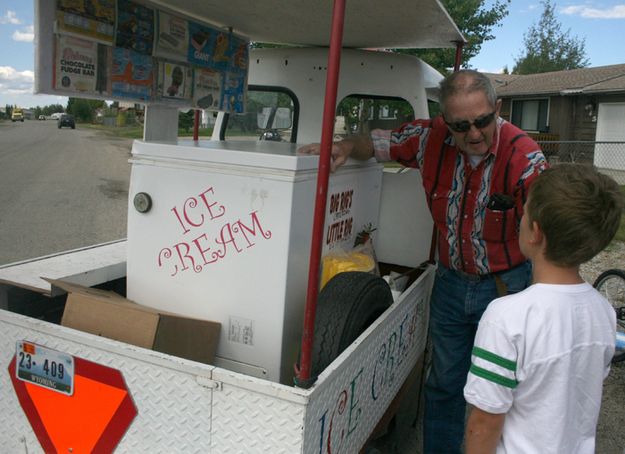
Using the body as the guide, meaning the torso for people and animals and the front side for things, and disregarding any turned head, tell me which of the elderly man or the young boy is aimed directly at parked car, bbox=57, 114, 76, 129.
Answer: the young boy

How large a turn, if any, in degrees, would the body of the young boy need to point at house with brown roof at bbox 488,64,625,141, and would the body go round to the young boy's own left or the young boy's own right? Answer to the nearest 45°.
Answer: approximately 45° to the young boy's own right

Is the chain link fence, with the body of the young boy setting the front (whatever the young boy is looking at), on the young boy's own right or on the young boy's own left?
on the young boy's own right

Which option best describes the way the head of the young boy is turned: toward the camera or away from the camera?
away from the camera

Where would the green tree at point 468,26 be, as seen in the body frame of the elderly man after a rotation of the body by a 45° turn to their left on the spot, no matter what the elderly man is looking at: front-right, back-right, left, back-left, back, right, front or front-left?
back-left

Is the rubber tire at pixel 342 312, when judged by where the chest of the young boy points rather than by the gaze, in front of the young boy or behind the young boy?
in front

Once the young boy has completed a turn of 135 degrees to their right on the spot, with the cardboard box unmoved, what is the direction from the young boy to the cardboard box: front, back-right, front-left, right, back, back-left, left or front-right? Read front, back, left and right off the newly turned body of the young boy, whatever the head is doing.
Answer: back

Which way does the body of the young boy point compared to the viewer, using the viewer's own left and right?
facing away from the viewer and to the left of the viewer

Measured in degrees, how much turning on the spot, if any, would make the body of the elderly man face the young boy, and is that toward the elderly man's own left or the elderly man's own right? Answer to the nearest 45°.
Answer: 0° — they already face them

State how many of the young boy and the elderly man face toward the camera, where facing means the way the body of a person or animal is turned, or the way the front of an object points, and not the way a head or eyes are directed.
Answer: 1

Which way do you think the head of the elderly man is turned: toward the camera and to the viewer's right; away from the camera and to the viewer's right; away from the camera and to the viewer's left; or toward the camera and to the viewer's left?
toward the camera and to the viewer's right

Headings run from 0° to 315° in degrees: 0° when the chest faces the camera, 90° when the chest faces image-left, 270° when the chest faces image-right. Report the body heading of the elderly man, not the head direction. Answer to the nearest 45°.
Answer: approximately 0°
